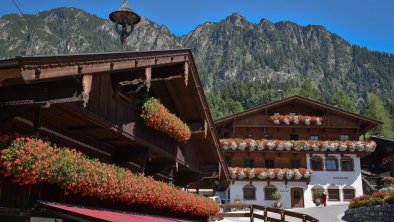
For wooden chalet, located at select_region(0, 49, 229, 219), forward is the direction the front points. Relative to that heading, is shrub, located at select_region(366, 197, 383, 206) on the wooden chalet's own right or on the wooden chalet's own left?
on the wooden chalet's own left

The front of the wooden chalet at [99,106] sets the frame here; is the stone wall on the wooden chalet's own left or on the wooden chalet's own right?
on the wooden chalet's own left

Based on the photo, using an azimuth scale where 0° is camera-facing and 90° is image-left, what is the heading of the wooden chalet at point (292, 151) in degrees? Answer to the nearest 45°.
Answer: approximately 0°

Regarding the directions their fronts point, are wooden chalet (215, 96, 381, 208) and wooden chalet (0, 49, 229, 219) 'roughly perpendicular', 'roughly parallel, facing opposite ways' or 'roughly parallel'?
roughly perpendicular

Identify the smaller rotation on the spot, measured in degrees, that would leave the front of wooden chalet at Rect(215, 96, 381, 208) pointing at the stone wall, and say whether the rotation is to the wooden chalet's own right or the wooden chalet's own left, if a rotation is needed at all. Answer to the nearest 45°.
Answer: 0° — it already faces it

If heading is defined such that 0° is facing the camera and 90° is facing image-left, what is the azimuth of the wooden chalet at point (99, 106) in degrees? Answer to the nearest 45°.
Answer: approximately 315°
